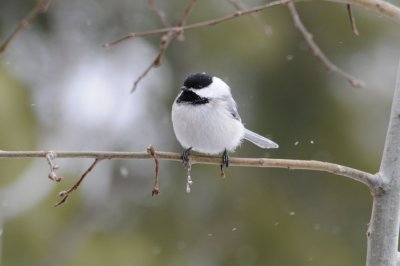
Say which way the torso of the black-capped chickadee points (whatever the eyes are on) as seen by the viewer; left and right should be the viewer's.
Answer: facing the viewer and to the left of the viewer

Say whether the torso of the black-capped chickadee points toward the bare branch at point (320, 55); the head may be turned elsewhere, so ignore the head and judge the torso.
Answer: no

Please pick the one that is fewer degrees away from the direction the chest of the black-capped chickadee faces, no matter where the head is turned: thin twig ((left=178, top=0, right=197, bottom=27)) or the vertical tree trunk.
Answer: the thin twig

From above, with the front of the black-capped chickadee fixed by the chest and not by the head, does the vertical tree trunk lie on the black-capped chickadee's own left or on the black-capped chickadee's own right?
on the black-capped chickadee's own left
